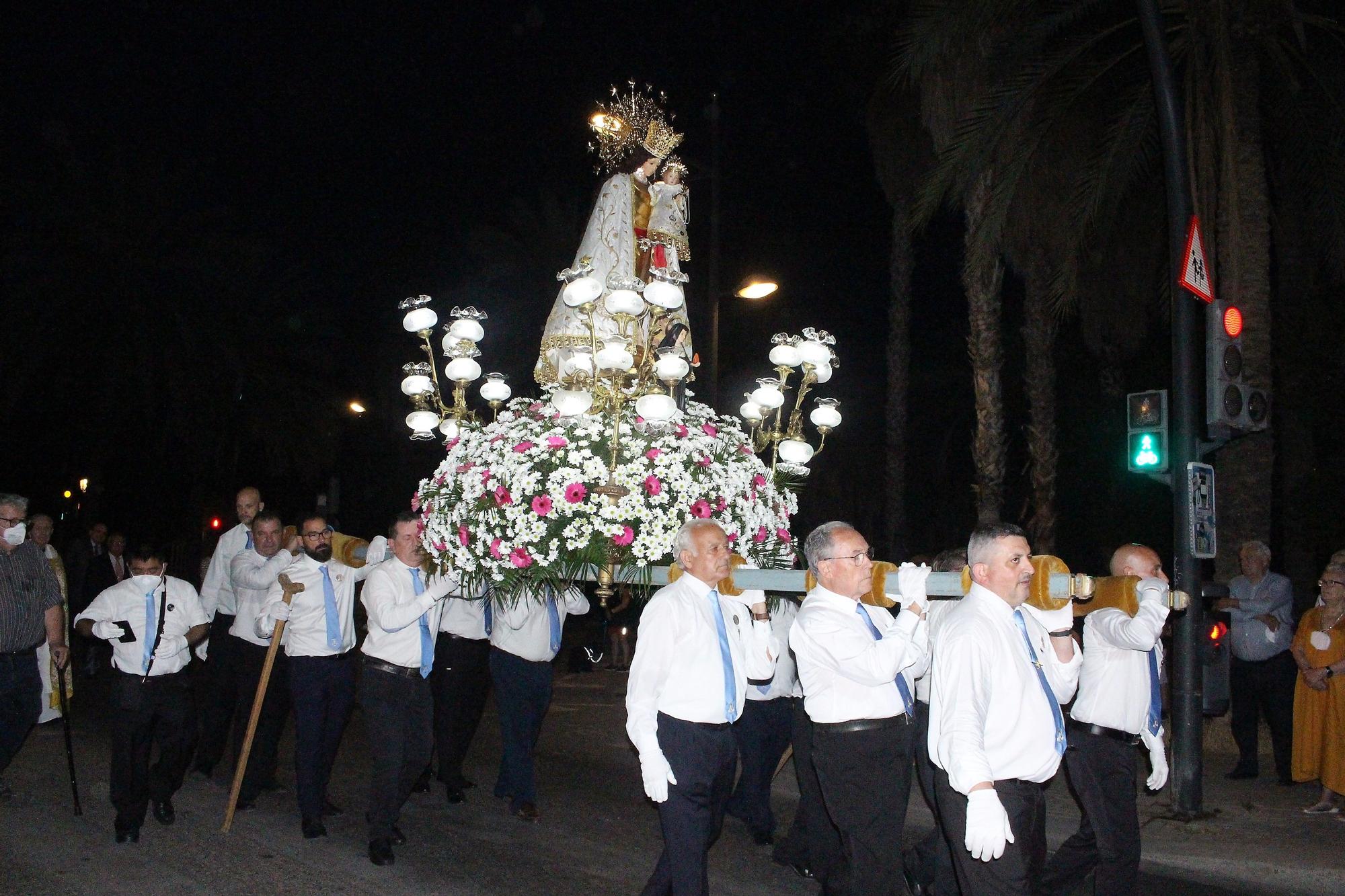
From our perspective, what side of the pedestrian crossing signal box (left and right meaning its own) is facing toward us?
front

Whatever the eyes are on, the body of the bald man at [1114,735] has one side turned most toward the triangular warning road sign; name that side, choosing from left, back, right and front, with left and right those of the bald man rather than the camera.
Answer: left

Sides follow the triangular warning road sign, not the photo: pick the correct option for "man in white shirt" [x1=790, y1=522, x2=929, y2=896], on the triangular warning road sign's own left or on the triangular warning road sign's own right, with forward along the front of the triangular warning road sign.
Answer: on the triangular warning road sign's own right

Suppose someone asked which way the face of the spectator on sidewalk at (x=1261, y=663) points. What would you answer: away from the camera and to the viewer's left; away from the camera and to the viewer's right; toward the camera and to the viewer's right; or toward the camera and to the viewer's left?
toward the camera and to the viewer's left

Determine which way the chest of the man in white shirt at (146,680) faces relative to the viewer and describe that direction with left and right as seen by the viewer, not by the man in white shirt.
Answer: facing the viewer

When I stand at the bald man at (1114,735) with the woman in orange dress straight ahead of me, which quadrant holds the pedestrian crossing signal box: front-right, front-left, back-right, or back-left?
front-left

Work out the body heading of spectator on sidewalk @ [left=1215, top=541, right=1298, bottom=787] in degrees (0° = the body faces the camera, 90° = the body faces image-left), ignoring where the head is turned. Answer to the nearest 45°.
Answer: approximately 45°
